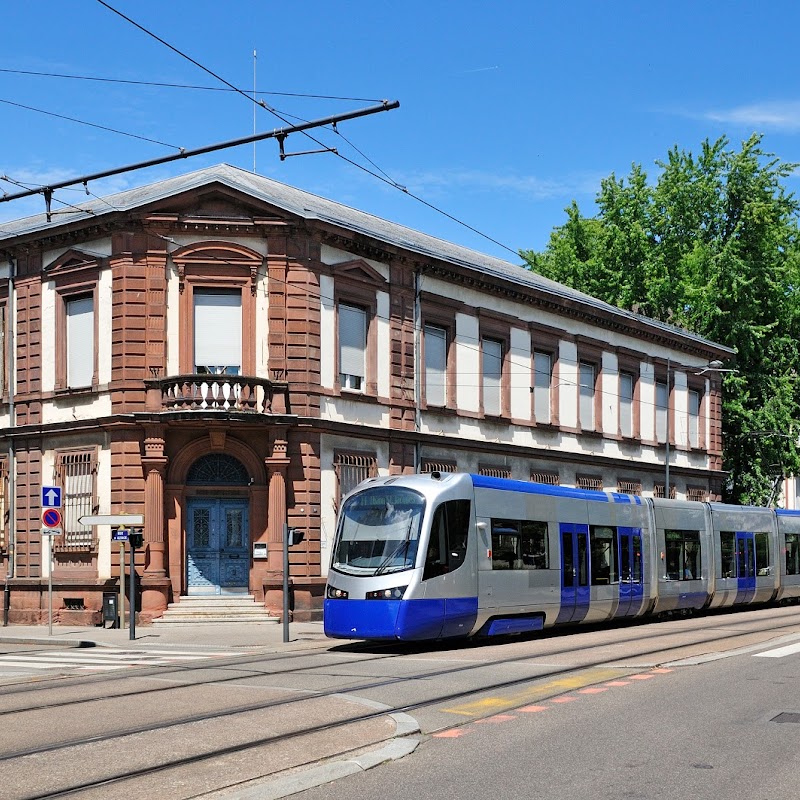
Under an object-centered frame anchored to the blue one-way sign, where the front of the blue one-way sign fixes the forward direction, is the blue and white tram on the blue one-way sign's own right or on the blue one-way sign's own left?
on the blue one-way sign's own left

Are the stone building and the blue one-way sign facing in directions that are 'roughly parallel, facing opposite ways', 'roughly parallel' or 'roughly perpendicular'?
roughly parallel

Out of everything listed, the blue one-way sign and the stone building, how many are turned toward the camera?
2

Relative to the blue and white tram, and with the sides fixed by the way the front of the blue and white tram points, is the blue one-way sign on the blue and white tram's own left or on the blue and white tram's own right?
on the blue and white tram's own right

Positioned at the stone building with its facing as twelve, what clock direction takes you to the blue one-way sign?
The blue one-way sign is roughly at 1 o'clock from the stone building.

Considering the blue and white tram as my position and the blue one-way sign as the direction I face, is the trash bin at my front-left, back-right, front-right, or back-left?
front-right

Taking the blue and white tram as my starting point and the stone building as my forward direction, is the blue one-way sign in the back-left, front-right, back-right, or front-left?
front-left

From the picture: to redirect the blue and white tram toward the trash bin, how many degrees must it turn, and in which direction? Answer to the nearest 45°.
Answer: approximately 90° to its right

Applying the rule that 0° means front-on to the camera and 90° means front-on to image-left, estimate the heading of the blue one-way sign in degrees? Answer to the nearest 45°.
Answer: approximately 0°

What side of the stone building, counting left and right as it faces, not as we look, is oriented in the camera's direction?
front
